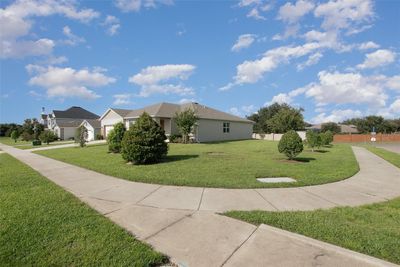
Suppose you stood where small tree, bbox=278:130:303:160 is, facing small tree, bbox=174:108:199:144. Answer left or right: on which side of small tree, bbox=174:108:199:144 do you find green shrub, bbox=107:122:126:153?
left

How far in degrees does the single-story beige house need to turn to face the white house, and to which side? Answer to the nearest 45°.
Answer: approximately 90° to its right

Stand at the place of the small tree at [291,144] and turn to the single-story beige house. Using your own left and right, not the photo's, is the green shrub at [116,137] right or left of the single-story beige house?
left

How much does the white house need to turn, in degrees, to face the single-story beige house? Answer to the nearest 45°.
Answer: approximately 90° to its left

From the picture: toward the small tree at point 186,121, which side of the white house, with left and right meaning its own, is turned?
left

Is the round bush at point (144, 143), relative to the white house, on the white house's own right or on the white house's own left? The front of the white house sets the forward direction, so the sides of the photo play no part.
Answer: on the white house's own left

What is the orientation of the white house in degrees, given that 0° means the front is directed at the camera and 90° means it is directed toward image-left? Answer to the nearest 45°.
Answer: approximately 45°

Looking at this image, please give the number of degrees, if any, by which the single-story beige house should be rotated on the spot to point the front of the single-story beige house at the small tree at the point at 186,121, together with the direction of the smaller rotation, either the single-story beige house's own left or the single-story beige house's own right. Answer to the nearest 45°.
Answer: approximately 45° to the single-story beige house's own left

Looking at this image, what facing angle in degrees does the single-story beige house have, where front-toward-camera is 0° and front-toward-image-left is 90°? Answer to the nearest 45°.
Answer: approximately 45°
